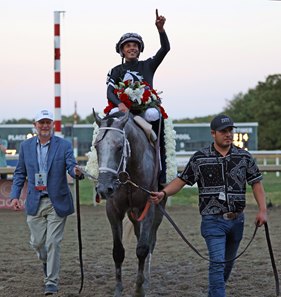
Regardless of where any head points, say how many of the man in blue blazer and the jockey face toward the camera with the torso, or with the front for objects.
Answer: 2

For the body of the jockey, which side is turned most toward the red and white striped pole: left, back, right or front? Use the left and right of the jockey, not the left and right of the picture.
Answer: back

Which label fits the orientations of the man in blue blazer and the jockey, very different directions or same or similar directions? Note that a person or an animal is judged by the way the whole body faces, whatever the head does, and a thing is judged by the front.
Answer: same or similar directions

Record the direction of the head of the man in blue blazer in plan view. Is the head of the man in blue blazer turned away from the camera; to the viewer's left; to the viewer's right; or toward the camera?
toward the camera

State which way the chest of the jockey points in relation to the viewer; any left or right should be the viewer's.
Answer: facing the viewer

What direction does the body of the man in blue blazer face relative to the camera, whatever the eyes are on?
toward the camera

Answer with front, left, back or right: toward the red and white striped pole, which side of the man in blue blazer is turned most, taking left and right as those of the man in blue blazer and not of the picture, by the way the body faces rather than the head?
back

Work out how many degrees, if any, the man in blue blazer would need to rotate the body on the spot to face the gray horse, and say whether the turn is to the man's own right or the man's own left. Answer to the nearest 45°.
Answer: approximately 90° to the man's own left
